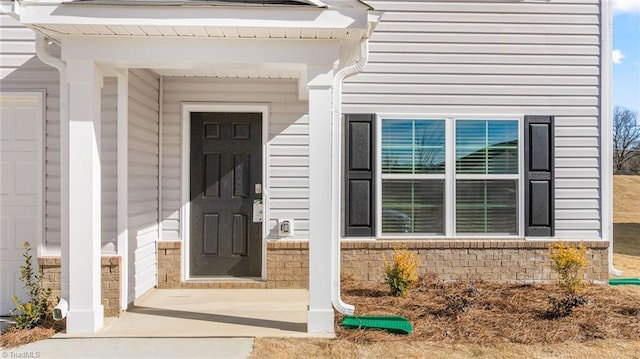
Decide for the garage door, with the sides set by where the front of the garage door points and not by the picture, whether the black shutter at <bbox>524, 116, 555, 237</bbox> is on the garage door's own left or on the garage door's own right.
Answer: on the garage door's own left

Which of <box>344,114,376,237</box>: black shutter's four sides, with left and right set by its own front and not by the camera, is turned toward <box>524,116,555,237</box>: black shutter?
left

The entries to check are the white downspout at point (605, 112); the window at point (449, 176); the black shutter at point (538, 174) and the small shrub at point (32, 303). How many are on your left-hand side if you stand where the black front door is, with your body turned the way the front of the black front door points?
3

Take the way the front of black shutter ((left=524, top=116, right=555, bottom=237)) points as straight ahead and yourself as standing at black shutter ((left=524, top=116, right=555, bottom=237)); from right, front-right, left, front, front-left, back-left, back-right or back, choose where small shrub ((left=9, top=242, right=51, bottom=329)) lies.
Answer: front-right

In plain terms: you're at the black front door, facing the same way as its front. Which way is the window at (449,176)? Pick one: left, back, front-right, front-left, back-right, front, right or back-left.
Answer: left

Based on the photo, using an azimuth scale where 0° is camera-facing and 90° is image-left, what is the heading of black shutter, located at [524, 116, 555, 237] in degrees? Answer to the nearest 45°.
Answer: approximately 0°

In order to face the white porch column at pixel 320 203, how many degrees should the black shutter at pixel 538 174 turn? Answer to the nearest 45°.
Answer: approximately 45° to its right
